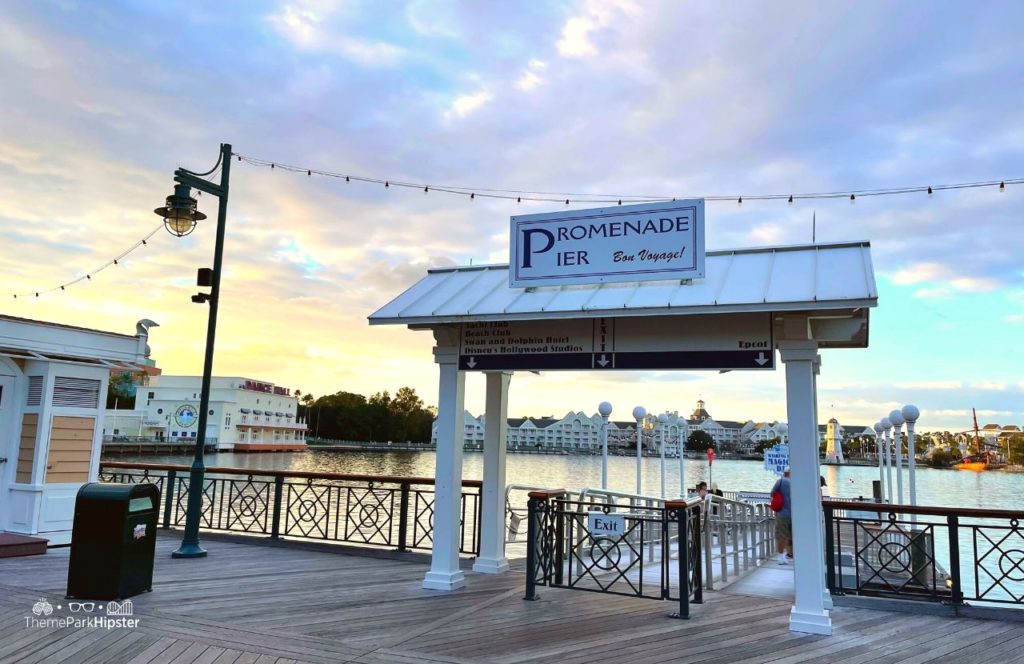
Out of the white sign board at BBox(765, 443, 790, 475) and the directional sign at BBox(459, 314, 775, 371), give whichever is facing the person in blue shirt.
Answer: the white sign board

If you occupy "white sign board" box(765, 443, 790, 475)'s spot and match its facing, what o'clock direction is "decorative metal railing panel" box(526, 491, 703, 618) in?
The decorative metal railing panel is roughly at 12 o'clock from the white sign board.

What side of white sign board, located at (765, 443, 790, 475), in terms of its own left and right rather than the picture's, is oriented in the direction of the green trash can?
front

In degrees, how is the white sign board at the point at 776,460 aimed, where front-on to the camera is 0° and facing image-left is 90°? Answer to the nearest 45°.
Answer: approximately 0°

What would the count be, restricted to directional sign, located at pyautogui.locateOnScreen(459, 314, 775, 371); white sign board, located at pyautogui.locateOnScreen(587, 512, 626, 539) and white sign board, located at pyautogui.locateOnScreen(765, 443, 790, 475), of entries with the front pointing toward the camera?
3

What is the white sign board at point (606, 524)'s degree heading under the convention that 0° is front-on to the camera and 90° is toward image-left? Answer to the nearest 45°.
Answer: approximately 0°
